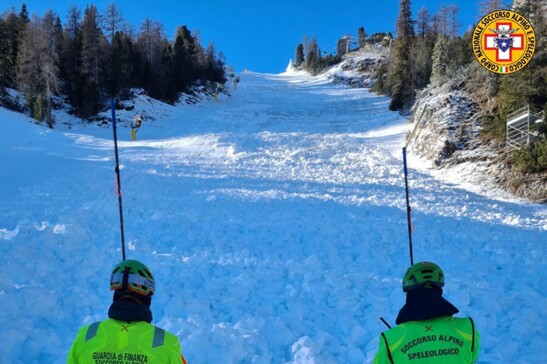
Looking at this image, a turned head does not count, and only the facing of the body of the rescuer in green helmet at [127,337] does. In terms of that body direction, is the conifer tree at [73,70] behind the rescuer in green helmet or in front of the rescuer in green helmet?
in front

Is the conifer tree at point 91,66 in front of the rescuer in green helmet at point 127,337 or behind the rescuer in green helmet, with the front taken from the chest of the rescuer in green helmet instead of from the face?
in front

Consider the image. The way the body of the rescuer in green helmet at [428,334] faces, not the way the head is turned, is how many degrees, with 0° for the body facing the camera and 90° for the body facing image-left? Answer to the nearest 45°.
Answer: approximately 180°

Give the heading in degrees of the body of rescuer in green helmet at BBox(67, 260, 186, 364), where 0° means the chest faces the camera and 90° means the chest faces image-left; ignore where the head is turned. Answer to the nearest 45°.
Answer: approximately 180°

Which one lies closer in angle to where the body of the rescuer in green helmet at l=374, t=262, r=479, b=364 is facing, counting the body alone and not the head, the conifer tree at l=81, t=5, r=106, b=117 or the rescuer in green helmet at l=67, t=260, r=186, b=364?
the conifer tree

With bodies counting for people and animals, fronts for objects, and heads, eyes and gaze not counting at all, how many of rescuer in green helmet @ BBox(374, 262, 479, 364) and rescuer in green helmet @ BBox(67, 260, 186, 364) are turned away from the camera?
2
